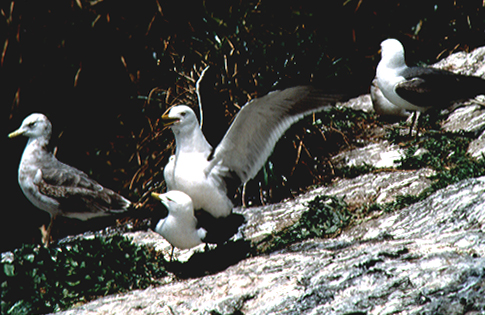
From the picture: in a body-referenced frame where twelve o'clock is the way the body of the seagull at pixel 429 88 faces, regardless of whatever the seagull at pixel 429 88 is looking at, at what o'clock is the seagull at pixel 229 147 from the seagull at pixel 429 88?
the seagull at pixel 229 147 is roughly at 10 o'clock from the seagull at pixel 429 88.

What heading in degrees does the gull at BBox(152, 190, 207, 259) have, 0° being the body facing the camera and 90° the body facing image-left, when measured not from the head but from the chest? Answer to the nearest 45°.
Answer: approximately 45°

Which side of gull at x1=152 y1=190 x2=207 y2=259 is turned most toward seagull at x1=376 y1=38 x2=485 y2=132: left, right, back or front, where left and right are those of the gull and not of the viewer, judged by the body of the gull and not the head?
back

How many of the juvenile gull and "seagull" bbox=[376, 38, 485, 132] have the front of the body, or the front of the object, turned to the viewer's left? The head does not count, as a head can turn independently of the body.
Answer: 2

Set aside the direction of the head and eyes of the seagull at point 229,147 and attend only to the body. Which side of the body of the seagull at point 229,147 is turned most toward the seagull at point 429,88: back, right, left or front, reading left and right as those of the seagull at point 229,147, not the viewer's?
back

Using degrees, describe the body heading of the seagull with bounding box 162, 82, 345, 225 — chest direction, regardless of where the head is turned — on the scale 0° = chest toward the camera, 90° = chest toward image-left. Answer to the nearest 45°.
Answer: approximately 45°

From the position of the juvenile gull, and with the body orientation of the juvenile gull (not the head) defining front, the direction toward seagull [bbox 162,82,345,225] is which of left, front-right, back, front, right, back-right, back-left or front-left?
back-left

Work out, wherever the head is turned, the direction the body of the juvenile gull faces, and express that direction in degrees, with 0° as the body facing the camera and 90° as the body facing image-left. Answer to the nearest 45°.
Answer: approximately 90°

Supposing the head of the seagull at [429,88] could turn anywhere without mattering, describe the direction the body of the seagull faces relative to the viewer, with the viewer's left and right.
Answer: facing to the left of the viewer
